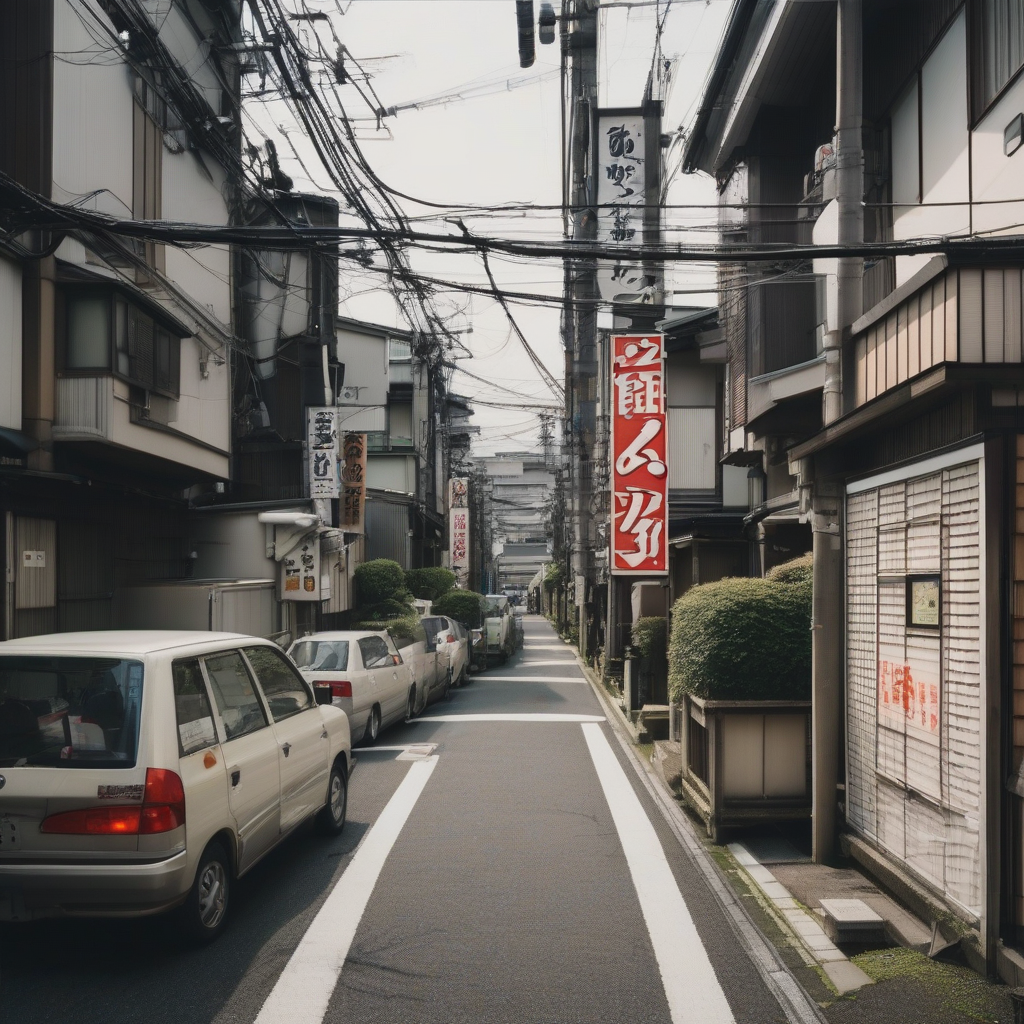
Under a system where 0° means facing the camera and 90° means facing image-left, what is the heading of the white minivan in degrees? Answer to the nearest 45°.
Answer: approximately 225°

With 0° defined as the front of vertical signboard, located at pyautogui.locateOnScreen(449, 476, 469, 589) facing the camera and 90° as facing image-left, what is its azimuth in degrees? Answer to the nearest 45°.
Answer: approximately 0°

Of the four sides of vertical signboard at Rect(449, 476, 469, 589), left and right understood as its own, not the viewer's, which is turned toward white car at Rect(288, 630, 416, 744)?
front

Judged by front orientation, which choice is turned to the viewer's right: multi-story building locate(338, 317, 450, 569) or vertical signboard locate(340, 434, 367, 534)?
the multi-story building

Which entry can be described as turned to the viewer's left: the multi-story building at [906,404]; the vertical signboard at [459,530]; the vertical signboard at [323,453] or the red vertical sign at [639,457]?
the multi-story building

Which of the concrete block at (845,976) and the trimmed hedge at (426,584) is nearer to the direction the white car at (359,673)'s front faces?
the trimmed hedge

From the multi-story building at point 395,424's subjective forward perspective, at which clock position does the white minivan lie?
The white minivan is roughly at 3 o'clock from the multi-story building.

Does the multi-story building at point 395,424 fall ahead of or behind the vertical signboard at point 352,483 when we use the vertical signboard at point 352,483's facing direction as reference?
behind

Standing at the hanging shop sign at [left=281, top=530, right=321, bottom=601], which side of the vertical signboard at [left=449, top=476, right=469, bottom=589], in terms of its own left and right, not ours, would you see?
front
